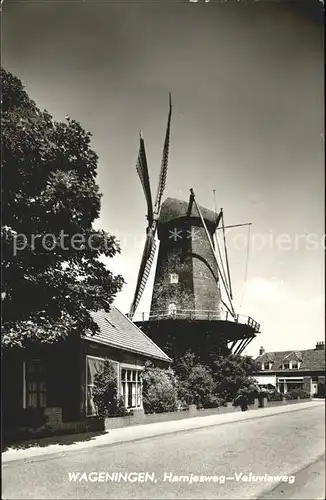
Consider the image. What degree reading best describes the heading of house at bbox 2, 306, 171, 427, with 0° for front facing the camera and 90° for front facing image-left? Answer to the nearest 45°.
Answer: approximately 315°

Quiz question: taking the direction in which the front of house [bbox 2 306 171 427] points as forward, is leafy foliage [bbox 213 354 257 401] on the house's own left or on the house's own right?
on the house's own left

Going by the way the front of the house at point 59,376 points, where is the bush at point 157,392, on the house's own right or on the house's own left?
on the house's own left

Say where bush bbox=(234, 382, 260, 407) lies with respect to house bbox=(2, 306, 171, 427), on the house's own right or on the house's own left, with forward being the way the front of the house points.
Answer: on the house's own left
